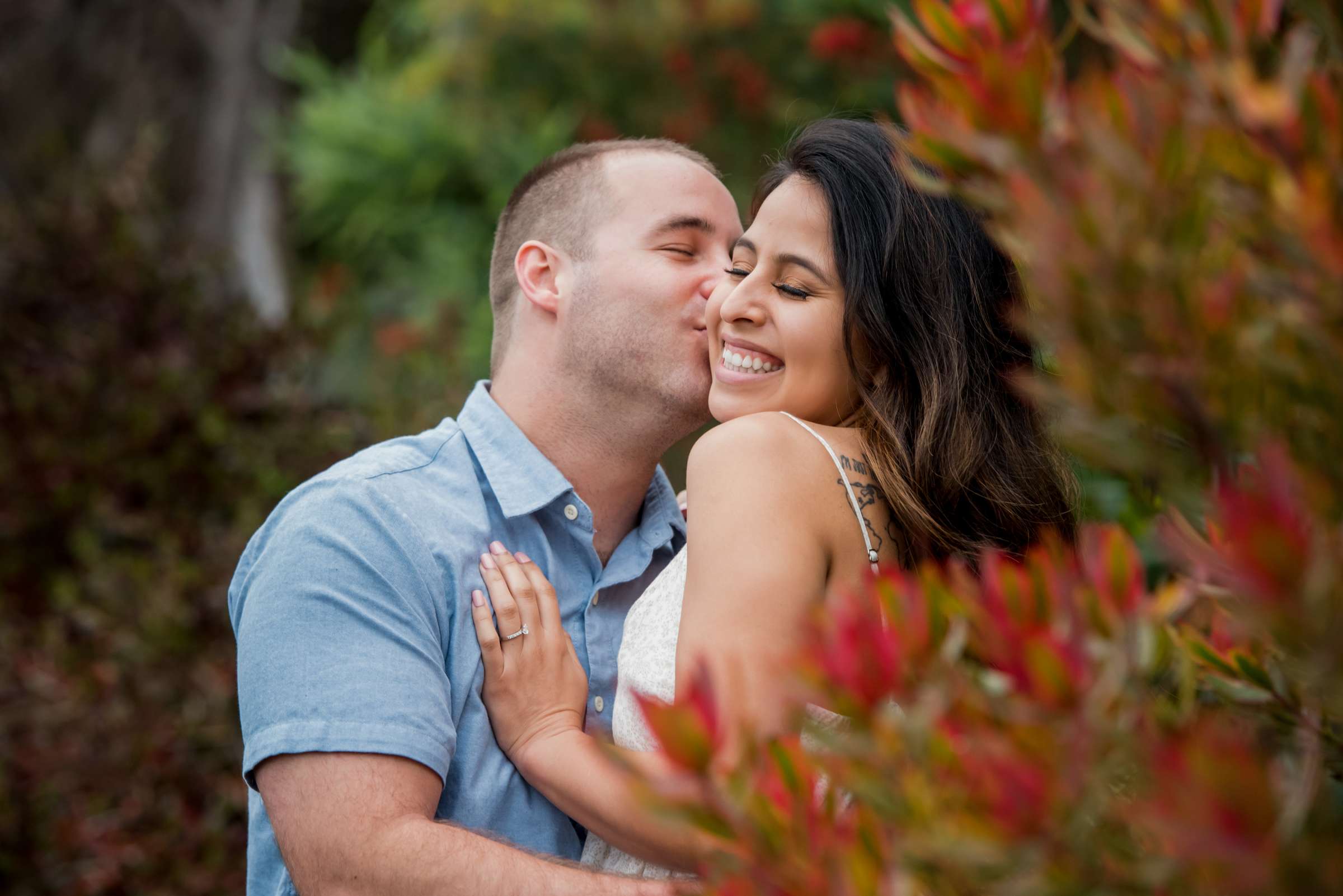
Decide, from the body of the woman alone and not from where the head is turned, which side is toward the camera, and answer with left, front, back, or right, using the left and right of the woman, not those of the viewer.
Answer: left

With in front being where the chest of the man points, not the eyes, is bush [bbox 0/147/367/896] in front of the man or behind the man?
behind

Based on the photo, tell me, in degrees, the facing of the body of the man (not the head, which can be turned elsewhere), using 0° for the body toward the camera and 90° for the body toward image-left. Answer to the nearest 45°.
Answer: approximately 315°
